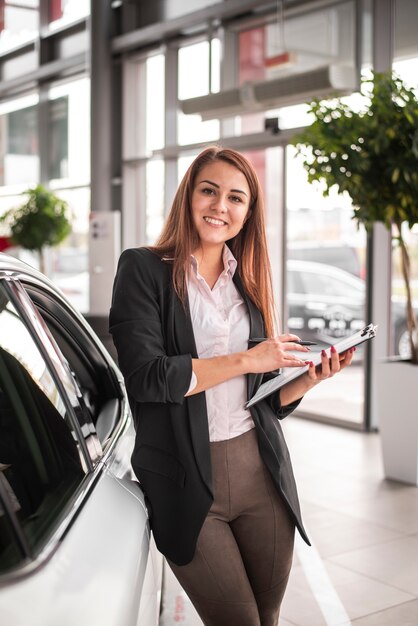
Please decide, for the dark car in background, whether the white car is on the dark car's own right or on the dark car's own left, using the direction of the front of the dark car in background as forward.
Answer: on the dark car's own right

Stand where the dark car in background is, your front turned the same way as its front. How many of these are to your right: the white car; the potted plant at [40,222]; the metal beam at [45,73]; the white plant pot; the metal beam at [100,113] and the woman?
3
